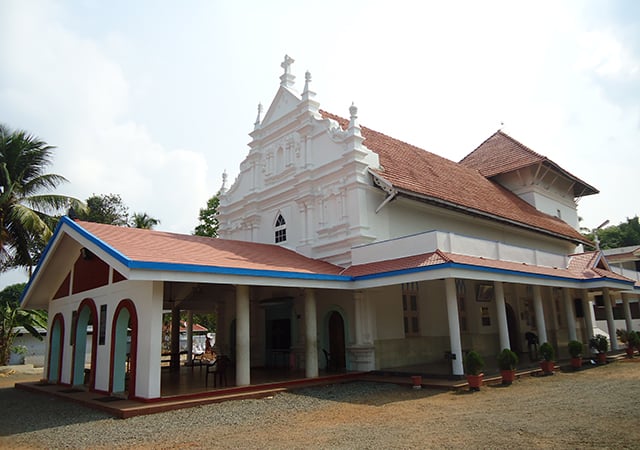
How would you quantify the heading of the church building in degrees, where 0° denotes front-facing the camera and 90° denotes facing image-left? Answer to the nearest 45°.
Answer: approximately 45°

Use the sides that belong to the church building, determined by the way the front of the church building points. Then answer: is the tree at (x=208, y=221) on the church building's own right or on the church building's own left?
on the church building's own right

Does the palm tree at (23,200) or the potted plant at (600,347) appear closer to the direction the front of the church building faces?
the palm tree

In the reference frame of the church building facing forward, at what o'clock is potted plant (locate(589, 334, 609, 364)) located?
The potted plant is roughly at 7 o'clock from the church building.

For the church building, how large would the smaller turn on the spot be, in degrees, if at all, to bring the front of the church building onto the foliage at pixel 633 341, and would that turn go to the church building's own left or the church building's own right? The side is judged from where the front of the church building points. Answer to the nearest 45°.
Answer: approximately 135° to the church building's own left
